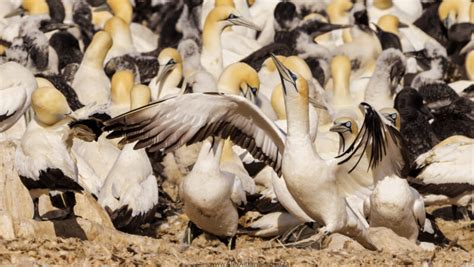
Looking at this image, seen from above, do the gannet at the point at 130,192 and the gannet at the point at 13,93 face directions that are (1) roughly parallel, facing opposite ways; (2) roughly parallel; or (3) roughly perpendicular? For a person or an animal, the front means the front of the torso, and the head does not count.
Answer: roughly perpendicular

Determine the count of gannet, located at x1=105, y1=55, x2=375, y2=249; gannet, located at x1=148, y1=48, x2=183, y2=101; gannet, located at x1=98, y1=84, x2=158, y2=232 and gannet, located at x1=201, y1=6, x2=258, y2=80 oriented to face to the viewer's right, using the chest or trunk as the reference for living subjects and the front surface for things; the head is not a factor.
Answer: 1

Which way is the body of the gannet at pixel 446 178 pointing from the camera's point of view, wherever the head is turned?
to the viewer's right

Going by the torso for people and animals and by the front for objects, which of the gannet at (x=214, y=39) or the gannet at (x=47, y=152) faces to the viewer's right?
the gannet at (x=214, y=39)

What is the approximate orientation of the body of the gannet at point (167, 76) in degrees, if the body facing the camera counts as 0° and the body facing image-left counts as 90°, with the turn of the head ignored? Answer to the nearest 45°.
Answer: approximately 45°

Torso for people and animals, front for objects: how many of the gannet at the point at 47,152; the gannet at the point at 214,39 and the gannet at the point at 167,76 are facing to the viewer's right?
1
